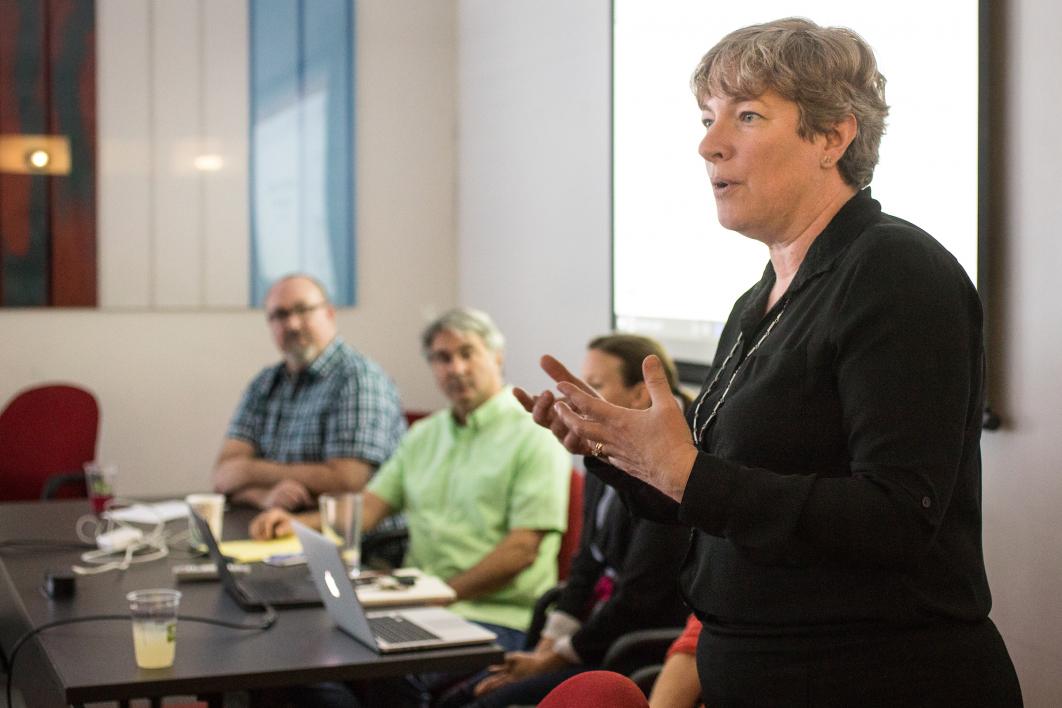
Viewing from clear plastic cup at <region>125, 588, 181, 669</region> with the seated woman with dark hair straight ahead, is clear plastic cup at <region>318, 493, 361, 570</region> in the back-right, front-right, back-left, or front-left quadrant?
front-left

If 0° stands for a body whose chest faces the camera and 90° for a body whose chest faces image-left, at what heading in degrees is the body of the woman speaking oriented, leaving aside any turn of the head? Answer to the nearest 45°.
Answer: approximately 45°

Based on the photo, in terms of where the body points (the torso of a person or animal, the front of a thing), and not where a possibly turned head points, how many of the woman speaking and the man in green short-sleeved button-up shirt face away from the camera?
0

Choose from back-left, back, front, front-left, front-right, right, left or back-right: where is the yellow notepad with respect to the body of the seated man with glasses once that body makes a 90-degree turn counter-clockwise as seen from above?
front-right

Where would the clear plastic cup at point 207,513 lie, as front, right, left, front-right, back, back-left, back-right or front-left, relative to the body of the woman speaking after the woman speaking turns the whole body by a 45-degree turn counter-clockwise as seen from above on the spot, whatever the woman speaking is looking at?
back-right

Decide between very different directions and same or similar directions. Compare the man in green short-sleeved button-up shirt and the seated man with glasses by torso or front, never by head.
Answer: same or similar directions

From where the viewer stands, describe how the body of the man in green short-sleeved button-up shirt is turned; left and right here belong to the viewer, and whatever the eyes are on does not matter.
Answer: facing the viewer and to the left of the viewer

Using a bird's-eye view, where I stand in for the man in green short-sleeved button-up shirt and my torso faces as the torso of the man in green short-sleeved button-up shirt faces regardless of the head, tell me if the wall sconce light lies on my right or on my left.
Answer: on my right

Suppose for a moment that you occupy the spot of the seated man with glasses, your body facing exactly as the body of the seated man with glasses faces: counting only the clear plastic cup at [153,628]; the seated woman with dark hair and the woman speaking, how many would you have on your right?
0

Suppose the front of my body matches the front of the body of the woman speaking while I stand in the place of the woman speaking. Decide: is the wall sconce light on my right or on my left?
on my right

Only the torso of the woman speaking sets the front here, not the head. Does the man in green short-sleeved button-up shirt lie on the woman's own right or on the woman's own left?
on the woman's own right

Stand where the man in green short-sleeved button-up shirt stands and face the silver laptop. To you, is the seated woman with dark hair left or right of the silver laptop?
left

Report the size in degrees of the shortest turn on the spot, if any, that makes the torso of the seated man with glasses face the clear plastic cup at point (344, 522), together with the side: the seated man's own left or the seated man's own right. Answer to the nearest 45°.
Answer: approximately 45° to the seated man's own left
